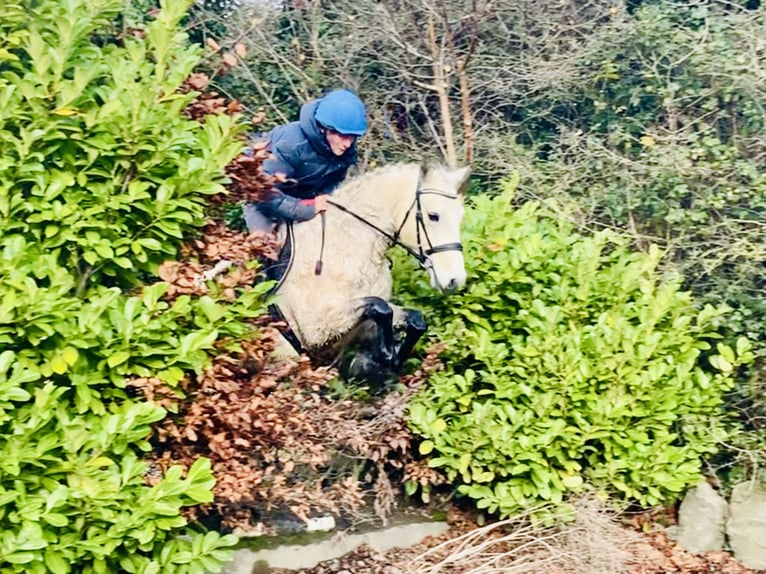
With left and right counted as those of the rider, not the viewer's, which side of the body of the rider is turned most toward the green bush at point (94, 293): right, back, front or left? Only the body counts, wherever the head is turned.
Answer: right

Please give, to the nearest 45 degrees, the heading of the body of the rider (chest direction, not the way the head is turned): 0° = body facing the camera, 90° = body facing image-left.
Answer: approximately 315°

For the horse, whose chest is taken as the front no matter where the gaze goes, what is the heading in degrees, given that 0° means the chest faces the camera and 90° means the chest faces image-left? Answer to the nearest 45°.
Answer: approximately 315°

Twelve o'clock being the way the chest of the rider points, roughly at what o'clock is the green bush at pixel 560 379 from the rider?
The green bush is roughly at 11 o'clock from the rider.

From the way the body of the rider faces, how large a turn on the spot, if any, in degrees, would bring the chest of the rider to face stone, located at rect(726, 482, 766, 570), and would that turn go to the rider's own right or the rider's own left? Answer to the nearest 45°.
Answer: approximately 45° to the rider's own left
